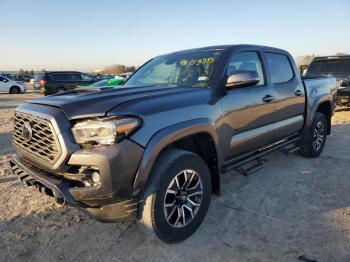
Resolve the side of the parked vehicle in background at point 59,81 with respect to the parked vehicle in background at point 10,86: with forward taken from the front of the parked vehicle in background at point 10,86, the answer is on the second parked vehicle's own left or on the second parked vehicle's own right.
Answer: on the second parked vehicle's own right

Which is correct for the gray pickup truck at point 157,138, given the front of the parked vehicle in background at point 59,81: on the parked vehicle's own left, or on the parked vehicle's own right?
on the parked vehicle's own right

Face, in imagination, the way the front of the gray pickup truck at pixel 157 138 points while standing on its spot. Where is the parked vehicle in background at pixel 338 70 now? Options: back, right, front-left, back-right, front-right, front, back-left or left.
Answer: back

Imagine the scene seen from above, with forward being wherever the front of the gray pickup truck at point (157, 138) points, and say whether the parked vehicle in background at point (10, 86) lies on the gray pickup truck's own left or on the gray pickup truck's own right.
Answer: on the gray pickup truck's own right
